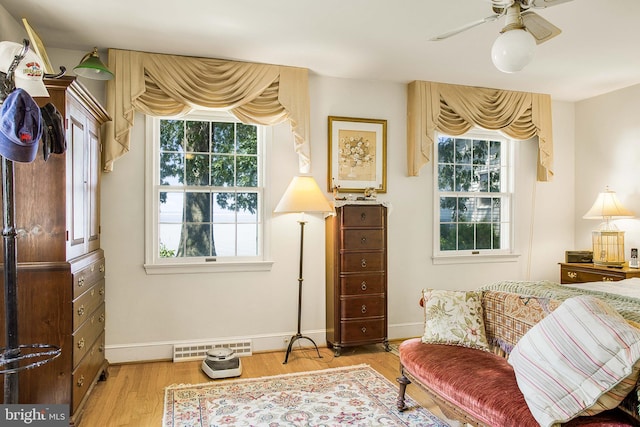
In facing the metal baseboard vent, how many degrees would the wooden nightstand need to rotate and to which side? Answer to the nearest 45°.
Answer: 0° — it already faces it

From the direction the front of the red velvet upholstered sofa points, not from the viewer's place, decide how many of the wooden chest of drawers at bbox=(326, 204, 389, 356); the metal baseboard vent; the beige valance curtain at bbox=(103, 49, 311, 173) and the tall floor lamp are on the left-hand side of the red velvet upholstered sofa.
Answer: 0

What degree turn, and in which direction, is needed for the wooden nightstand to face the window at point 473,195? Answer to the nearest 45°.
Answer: approximately 45° to its right

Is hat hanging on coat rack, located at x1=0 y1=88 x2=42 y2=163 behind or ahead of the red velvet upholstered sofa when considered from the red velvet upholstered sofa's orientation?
ahead

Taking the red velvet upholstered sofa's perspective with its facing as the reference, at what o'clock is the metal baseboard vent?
The metal baseboard vent is roughly at 2 o'clock from the red velvet upholstered sofa.

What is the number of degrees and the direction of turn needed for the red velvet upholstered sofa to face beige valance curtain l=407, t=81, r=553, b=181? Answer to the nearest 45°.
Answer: approximately 135° to its right

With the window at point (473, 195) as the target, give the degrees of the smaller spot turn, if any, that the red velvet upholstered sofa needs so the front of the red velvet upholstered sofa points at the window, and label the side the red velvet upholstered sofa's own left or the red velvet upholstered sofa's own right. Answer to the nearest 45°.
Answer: approximately 135° to the red velvet upholstered sofa's own right

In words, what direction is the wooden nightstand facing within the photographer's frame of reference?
facing the viewer and to the left of the viewer

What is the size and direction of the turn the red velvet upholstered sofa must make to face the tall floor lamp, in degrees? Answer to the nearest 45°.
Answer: approximately 90° to its right

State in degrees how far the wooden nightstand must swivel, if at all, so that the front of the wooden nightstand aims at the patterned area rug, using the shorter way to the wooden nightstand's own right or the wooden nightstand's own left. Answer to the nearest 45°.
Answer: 0° — it already faces it

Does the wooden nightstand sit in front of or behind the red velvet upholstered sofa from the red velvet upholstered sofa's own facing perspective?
behind

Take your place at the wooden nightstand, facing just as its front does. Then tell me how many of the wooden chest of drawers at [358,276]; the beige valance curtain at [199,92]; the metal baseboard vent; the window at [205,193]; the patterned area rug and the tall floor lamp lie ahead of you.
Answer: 6

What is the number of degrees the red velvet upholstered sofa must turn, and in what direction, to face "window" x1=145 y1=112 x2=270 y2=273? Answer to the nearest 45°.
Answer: approximately 45° to its right

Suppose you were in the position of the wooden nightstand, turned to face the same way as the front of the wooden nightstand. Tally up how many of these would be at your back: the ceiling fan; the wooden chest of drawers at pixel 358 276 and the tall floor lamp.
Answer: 0

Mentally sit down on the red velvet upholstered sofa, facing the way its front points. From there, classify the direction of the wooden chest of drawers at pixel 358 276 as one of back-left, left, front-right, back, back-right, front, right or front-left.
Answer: right

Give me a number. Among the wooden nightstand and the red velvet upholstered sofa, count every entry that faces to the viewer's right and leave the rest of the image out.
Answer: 0

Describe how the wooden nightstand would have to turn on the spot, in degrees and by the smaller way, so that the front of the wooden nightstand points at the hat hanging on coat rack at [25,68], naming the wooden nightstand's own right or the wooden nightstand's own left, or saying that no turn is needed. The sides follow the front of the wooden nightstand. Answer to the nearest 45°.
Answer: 0° — it already faces it

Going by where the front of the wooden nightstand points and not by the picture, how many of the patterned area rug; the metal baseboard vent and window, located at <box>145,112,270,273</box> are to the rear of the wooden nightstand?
0

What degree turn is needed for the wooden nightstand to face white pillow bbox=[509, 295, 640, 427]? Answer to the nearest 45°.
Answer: approximately 45° to its left
